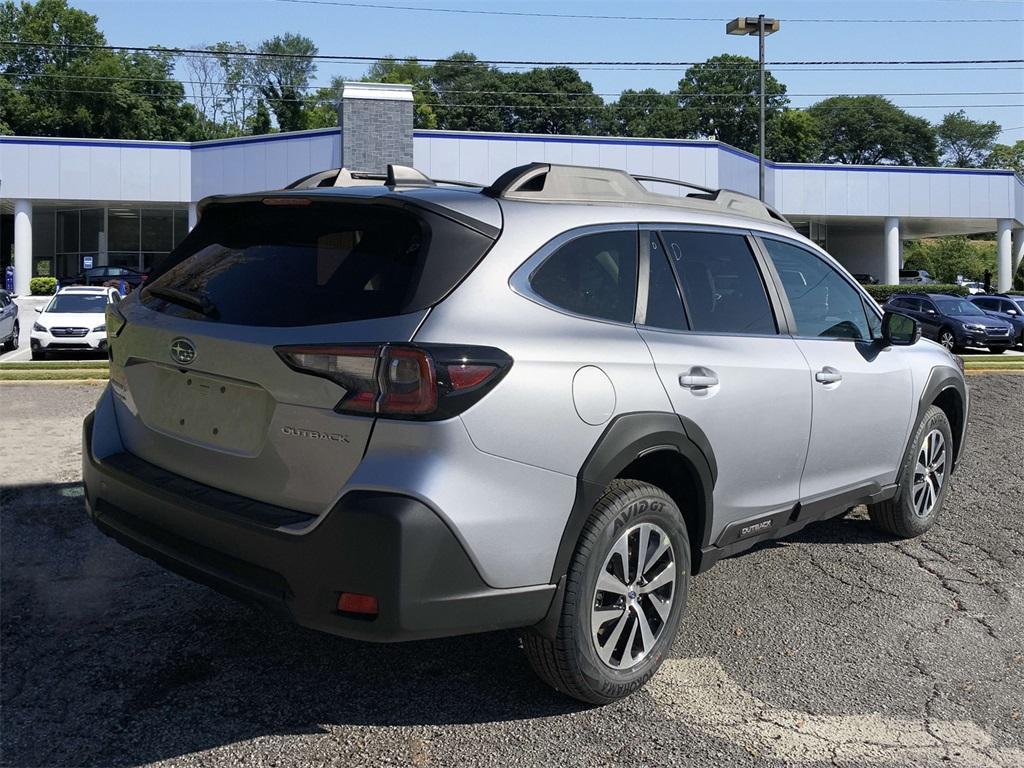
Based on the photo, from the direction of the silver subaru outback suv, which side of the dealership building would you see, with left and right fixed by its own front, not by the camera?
front

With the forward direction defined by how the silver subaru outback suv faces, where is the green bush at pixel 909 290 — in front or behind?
in front

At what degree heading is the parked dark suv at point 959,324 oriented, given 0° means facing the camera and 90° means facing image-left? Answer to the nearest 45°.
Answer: approximately 315°

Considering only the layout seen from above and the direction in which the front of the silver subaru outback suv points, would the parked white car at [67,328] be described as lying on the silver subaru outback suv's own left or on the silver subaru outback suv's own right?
on the silver subaru outback suv's own left

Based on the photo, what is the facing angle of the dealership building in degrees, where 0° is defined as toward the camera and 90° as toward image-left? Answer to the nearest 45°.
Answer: approximately 0°

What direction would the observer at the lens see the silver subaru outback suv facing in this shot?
facing away from the viewer and to the right of the viewer

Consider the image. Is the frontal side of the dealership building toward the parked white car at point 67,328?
yes

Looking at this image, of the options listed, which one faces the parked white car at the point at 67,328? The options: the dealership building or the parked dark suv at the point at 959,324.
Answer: the dealership building

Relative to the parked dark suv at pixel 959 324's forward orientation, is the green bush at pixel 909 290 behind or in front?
behind

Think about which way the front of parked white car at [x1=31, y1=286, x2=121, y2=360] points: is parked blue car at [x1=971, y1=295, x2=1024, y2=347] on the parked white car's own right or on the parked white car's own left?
on the parked white car's own left
